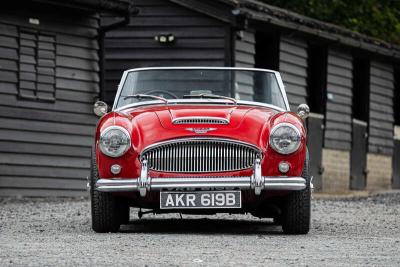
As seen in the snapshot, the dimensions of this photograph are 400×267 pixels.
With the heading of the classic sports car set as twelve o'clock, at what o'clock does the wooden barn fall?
The wooden barn is roughly at 6 o'clock from the classic sports car.

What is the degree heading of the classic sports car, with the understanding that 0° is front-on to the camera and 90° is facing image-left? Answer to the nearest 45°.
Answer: approximately 0°
